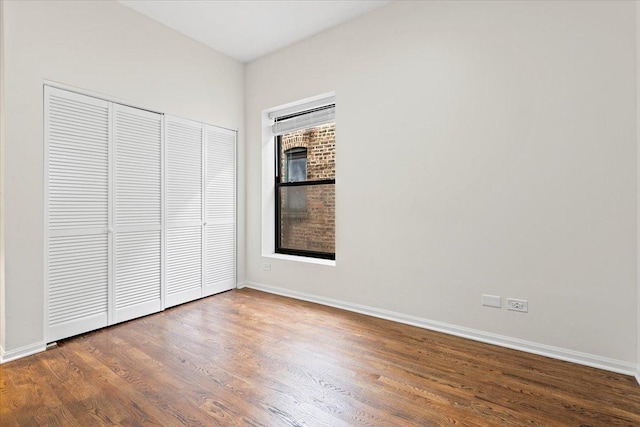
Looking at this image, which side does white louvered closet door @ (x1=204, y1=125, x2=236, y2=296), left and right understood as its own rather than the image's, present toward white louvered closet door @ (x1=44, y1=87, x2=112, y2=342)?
right

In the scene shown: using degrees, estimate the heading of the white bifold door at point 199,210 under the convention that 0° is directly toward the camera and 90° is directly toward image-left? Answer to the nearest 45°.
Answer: approximately 315°

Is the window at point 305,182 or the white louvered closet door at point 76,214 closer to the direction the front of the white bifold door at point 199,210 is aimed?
the window

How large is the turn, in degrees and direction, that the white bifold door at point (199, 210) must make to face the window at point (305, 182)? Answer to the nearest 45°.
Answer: approximately 45° to its left

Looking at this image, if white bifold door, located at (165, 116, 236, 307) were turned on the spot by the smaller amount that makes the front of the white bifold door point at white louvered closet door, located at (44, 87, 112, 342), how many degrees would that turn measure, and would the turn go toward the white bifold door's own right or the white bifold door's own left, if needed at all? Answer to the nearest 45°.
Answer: approximately 90° to the white bifold door's own right

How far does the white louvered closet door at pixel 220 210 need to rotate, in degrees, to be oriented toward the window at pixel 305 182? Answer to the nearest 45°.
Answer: approximately 45° to its left

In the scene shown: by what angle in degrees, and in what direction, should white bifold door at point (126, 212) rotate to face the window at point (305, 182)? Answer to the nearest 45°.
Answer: approximately 45° to its left
